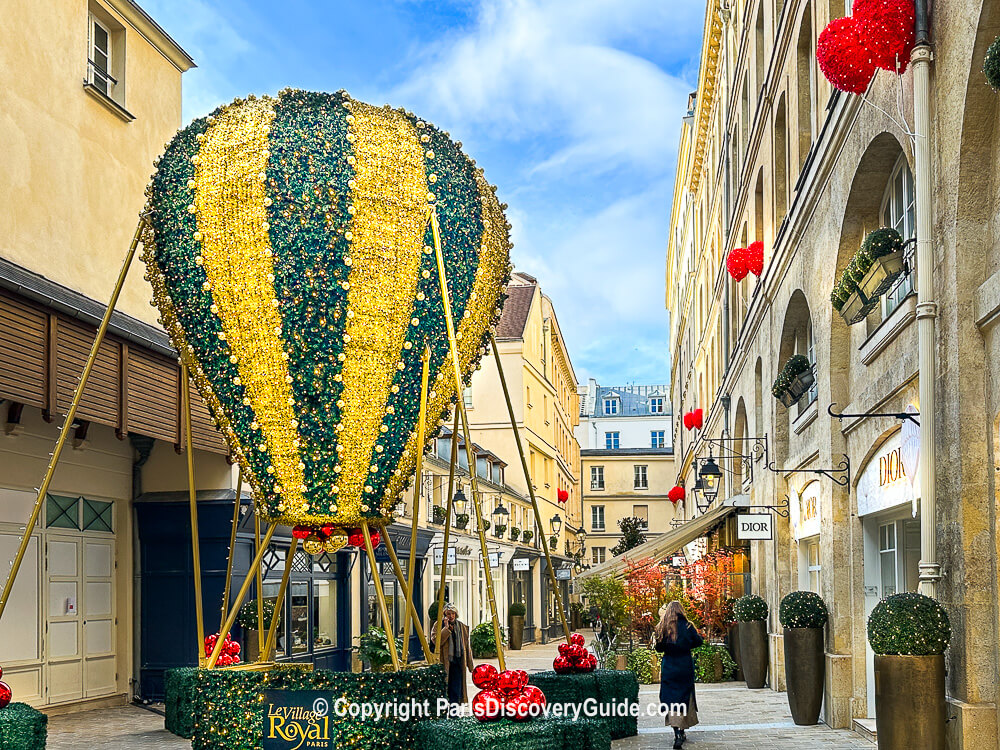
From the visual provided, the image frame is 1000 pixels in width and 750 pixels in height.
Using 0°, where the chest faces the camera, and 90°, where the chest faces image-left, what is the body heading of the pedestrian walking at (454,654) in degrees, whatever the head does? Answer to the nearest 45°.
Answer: approximately 0°

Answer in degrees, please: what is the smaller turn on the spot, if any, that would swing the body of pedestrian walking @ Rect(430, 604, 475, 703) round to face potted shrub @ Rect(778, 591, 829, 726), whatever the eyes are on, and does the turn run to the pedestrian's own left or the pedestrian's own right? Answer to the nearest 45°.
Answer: approximately 45° to the pedestrian's own left

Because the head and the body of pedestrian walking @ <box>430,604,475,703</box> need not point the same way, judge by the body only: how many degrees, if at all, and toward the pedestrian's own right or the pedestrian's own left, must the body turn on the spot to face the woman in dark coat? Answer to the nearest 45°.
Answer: approximately 45° to the pedestrian's own left

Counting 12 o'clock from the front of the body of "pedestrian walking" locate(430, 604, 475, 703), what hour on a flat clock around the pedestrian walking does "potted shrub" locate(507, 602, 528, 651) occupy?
The potted shrub is roughly at 6 o'clock from the pedestrian walking.

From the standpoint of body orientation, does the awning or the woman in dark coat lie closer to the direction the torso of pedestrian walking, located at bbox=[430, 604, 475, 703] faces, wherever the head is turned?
the woman in dark coat

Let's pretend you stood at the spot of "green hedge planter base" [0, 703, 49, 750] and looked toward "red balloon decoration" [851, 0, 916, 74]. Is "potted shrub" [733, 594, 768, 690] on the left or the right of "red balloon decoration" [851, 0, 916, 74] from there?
left

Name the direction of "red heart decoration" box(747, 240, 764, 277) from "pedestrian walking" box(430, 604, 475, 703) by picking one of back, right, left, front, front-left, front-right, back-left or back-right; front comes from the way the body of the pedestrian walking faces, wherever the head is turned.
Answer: back-left

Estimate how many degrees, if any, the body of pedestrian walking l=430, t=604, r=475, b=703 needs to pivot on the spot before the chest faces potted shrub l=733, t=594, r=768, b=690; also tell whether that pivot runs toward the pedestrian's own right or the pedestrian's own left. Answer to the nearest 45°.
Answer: approximately 135° to the pedestrian's own left
